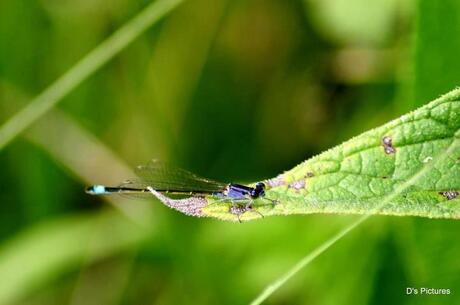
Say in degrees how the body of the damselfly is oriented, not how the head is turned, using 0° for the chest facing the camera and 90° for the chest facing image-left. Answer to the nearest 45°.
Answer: approximately 270°
